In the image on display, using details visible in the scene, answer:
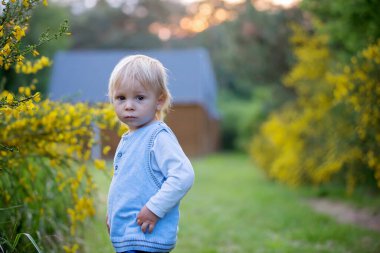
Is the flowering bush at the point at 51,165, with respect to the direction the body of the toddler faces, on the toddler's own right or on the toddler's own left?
on the toddler's own right

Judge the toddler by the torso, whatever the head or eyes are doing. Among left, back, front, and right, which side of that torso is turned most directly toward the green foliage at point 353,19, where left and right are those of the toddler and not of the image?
back

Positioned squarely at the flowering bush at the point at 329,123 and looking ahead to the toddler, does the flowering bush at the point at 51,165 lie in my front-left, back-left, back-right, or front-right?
front-right

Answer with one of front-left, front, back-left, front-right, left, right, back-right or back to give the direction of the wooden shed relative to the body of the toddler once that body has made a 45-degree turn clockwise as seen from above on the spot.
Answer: right

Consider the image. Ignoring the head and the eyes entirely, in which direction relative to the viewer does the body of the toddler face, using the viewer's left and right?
facing the viewer and to the left of the viewer
